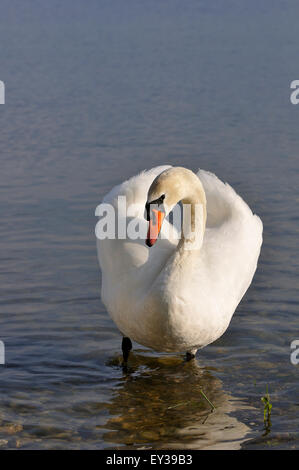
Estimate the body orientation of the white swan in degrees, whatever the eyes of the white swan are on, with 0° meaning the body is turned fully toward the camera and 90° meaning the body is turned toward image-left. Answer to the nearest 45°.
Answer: approximately 0°
